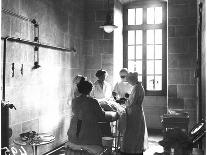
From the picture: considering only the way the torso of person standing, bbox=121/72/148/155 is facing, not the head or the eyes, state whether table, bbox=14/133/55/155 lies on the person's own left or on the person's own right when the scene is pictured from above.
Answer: on the person's own left

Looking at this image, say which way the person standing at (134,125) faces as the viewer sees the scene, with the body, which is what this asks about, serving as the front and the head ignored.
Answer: to the viewer's left

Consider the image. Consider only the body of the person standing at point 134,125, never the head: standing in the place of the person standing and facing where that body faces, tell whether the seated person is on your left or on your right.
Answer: on your left
